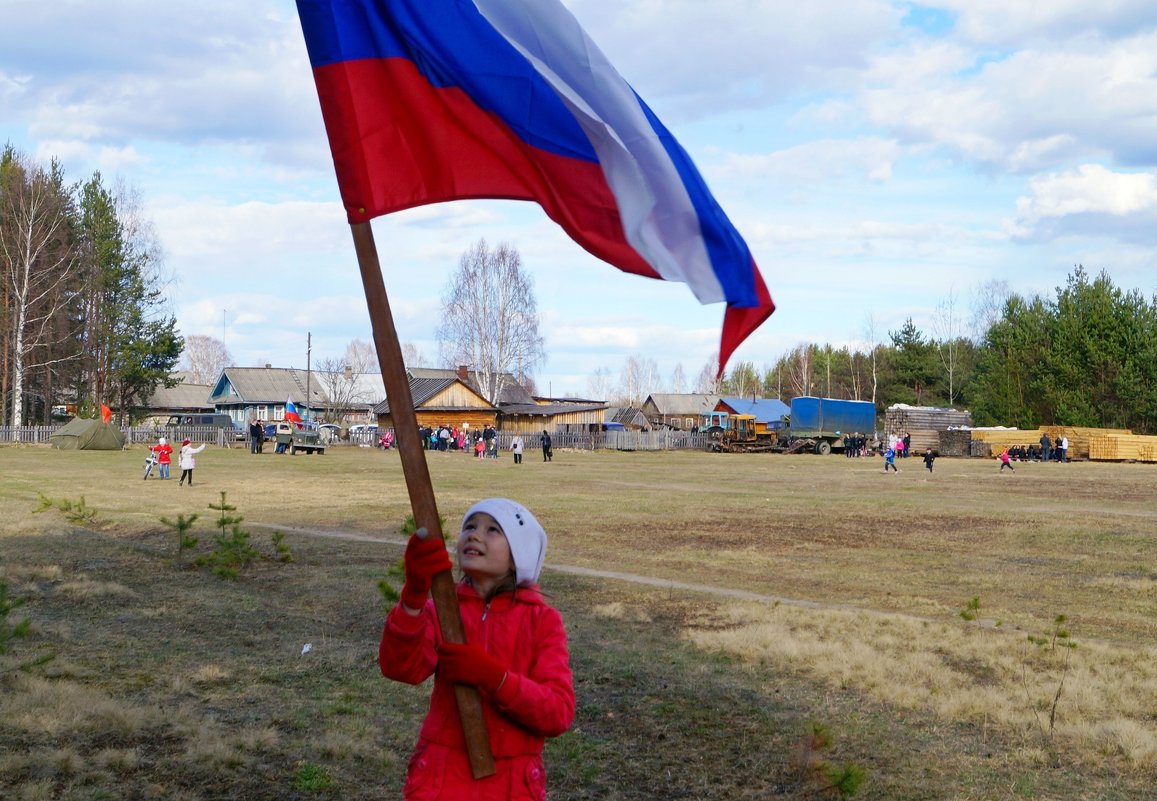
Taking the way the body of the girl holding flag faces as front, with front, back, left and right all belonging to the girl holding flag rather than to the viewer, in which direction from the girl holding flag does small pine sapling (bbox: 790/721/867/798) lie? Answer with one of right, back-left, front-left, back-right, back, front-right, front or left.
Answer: back

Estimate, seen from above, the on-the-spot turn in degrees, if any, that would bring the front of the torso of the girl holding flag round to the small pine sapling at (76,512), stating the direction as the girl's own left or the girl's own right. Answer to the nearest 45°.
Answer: approximately 135° to the girl's own right

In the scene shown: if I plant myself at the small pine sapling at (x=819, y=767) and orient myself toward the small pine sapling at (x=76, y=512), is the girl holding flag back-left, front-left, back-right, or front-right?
back-left

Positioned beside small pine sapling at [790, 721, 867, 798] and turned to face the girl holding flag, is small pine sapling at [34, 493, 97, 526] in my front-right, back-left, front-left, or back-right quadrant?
back-right

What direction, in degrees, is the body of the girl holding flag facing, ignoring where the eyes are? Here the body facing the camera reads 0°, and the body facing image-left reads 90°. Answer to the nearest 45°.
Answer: approximately 45°
